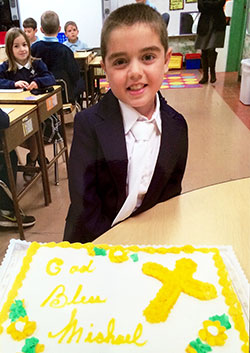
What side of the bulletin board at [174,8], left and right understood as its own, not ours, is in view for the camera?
front

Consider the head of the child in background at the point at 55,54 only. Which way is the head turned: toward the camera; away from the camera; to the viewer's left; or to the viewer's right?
away from the camera

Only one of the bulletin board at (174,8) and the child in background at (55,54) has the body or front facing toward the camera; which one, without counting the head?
the bulletin board

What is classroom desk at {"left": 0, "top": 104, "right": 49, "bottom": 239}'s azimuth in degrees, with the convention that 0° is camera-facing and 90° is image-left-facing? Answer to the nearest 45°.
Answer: approximately 45°

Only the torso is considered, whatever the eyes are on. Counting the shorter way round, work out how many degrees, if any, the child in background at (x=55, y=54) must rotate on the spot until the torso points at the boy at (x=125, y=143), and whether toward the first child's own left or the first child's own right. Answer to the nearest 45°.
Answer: approximately 180°

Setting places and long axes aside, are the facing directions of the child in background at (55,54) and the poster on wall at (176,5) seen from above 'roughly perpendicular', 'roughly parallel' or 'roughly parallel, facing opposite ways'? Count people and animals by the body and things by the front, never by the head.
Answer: roughly parallel, facing opposite ways

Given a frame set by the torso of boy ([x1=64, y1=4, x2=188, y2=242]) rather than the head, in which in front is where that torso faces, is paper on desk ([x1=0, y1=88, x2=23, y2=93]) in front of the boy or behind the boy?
behind

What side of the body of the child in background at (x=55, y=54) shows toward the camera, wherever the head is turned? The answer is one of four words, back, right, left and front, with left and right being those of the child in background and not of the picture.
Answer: back

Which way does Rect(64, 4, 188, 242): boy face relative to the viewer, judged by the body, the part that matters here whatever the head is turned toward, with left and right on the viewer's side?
facing the viewer

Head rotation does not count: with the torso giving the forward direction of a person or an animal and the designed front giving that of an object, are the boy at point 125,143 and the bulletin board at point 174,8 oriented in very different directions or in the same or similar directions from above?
same or similar directions

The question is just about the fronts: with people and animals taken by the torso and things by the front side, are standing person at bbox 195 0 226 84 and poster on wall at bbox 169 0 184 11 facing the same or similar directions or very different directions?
same or similar directions
